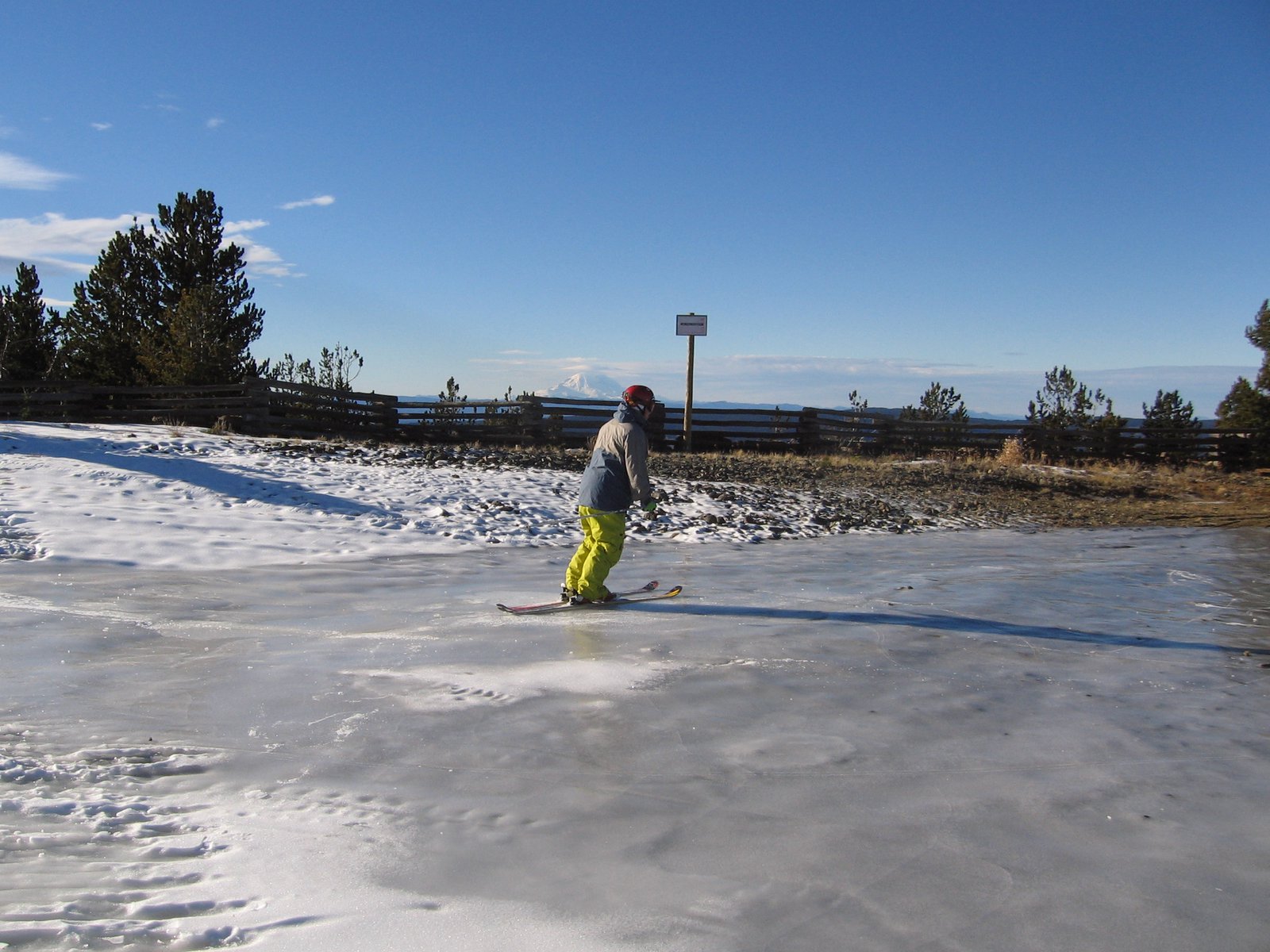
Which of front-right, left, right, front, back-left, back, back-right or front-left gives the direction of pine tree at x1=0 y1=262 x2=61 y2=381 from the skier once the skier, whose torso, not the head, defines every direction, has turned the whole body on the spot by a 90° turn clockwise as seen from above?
back

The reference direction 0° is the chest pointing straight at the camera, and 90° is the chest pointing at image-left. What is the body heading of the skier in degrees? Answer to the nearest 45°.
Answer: approximately 225°

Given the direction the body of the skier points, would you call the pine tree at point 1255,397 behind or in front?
in front

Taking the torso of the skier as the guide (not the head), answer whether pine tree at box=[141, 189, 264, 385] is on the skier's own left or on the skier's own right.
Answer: on the skier's own left

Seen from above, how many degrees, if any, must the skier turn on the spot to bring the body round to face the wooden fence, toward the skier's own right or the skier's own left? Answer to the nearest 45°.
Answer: approximately 45° to the skier's own left

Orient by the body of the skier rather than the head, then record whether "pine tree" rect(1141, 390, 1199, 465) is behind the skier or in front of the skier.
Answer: in front

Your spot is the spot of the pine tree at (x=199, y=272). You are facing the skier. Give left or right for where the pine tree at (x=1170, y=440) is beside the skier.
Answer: left

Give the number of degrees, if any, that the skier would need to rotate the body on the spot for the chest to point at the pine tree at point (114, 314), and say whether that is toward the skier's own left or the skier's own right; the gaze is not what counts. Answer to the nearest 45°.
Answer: approximately 90° to the skier's own left
